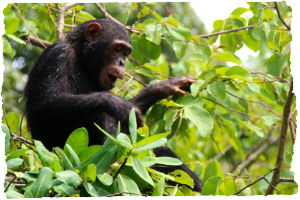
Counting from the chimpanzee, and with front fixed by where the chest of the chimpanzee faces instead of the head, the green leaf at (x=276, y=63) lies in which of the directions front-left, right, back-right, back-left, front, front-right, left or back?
front

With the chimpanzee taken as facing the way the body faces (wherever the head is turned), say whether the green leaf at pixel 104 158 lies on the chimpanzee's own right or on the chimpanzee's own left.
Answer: on the chimpanzee's own right

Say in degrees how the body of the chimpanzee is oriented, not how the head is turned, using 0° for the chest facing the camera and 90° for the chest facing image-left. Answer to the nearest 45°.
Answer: approximately 270°

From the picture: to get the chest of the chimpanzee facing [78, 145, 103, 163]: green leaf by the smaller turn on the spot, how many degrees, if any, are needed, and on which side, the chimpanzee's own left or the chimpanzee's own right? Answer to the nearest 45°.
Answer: approximately 90° to the chimpanzee's own right

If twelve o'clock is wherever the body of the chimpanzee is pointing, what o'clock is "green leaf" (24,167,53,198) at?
The green leaf is roughly at 3 o'clock from the chimpanzee.

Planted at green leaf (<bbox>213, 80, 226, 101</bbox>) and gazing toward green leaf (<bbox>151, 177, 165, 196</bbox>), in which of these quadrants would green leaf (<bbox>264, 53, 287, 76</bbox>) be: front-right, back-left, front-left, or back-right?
back-left

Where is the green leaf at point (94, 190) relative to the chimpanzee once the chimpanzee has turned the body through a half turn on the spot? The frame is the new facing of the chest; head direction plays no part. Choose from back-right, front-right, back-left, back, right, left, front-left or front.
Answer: left

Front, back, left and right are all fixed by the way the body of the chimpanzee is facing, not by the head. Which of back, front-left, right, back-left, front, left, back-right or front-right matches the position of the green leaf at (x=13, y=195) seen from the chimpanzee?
right

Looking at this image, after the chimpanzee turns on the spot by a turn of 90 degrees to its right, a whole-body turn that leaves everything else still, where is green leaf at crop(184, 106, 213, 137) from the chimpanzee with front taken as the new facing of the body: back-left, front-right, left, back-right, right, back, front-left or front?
front-left

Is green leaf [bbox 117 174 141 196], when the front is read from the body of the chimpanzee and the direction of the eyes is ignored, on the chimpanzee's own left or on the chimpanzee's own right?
on the chimpanzee's own right

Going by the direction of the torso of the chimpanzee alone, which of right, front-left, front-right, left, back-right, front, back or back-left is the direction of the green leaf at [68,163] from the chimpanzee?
right

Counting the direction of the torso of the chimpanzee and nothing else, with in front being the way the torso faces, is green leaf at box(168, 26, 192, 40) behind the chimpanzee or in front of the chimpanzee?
in front

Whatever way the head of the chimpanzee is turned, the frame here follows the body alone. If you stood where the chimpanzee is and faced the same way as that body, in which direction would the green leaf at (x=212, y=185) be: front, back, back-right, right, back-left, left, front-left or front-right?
front-right
